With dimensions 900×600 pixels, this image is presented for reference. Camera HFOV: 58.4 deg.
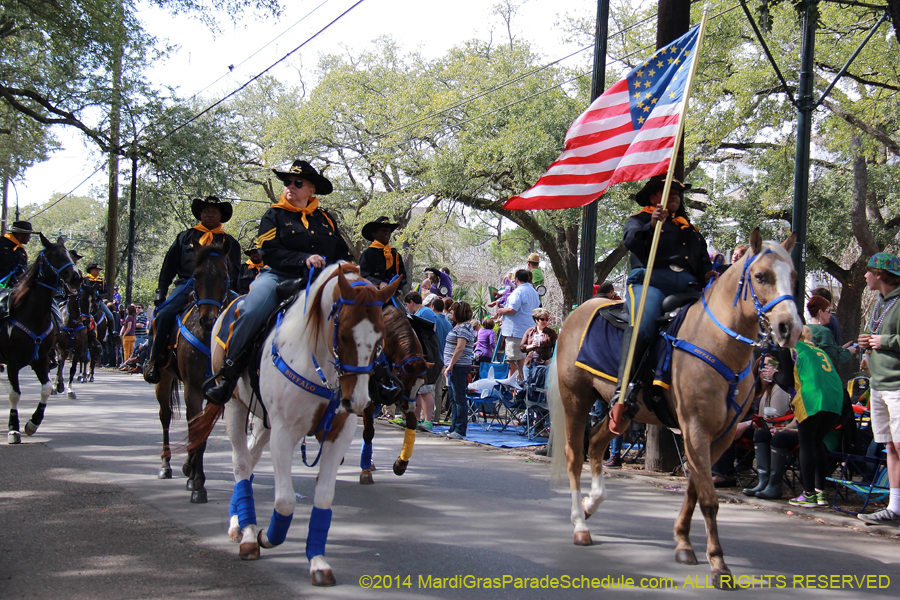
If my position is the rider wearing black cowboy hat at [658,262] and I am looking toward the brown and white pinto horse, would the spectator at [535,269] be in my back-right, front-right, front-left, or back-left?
back-right

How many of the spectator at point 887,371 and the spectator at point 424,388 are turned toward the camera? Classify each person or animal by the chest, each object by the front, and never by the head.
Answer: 0

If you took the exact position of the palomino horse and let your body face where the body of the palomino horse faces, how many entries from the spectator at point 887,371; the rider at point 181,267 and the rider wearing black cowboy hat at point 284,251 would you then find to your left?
1

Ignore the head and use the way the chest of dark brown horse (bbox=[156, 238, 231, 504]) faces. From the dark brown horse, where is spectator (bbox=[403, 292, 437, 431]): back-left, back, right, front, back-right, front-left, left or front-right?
back-left

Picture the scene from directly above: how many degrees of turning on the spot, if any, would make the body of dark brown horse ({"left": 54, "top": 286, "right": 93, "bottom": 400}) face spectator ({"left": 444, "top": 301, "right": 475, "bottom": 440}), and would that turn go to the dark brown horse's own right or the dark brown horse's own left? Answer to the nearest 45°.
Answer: approximately 45° to the dark brown horse's own left

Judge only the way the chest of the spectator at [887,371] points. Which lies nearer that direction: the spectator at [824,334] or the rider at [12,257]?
the rider

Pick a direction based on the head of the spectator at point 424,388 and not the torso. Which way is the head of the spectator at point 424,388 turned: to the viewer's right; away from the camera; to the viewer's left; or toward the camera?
to the viewer's left

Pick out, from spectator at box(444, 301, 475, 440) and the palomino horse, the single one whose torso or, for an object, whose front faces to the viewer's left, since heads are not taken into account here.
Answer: the spectator

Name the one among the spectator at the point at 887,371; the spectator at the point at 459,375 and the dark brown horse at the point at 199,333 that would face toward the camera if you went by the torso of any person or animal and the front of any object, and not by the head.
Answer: the dark brown horse

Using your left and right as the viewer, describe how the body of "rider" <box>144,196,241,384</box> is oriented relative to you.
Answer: facing the viewer

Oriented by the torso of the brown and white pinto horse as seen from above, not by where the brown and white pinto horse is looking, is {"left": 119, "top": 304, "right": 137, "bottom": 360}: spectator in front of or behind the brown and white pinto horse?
behind

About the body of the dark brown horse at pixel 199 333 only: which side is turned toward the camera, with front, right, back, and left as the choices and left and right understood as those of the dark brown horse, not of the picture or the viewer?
front

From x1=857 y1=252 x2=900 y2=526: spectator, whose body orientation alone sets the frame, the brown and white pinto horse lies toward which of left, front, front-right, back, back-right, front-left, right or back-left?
front-left

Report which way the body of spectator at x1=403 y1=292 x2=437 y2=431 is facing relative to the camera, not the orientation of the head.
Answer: to the viewer's left
